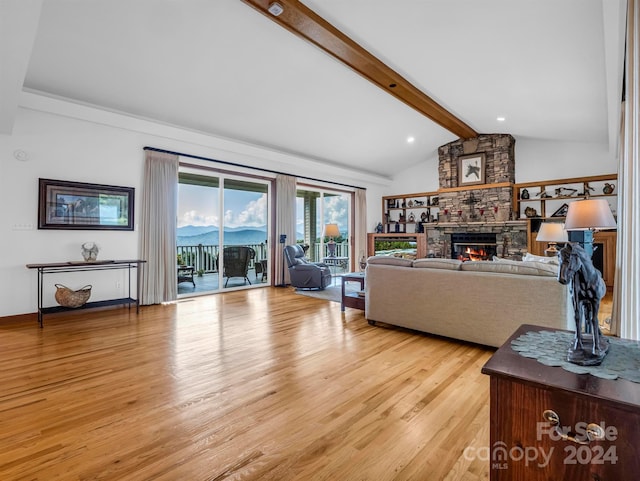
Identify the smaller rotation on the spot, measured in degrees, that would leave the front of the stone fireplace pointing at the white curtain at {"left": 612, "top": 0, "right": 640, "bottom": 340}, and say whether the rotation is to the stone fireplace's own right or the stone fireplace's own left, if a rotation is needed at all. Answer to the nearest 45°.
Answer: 0° — it already faces it

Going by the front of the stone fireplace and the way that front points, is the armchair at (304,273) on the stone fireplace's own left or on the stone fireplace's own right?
on the stone fireplace's own right

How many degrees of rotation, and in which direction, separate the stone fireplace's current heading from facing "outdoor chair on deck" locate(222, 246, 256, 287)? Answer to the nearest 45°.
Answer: approximately 45° to its right

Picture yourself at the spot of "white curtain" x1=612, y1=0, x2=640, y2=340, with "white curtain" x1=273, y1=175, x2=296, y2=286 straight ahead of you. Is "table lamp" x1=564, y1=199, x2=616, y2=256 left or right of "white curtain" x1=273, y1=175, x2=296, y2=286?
right

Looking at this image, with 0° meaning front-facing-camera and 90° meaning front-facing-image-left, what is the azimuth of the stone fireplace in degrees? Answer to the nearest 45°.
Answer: approximately 0°

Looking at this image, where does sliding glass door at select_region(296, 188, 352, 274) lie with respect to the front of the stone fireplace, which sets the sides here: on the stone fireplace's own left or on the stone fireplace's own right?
on the stone fireplace's own right

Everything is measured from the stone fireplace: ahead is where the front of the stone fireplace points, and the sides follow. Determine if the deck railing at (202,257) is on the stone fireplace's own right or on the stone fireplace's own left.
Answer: on the stone fireplace's own right

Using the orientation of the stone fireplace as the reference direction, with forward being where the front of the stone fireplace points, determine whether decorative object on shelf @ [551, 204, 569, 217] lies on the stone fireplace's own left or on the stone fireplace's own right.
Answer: on the stone fireplace's own left

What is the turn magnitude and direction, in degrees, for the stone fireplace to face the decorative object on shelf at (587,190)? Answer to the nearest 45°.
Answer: approximately 90° to its left

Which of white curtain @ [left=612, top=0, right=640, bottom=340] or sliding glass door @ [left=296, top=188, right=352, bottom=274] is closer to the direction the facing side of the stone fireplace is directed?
the white curtain
